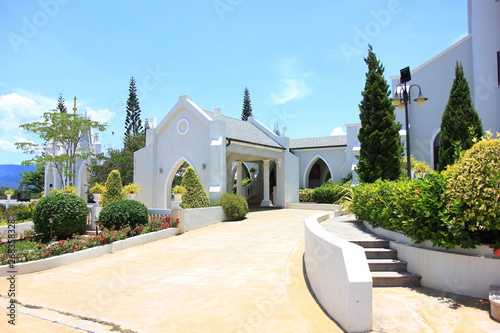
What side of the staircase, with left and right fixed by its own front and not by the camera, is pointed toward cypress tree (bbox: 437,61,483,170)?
back

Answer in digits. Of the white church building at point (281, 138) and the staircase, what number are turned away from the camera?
0

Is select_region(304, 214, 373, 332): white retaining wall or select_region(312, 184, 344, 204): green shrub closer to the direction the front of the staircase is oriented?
the white retaining wall

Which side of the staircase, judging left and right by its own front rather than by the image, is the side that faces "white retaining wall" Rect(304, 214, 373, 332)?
right

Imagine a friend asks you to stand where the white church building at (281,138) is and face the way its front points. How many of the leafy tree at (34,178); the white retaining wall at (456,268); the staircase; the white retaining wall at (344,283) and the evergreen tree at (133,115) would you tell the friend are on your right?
2

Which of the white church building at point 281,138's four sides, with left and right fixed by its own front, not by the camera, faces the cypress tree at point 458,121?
left

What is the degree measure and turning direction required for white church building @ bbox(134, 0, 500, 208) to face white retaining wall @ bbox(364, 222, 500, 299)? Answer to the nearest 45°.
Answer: approximately 45° to its left

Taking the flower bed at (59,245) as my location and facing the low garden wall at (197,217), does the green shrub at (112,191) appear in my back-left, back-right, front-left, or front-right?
front-left

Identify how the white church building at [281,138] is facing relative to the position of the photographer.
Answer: facing the viewer and to the left of the viewer

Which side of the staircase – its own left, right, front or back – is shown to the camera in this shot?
front

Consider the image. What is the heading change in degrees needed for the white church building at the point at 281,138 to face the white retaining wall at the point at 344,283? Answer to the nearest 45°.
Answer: approximately 45° to its left

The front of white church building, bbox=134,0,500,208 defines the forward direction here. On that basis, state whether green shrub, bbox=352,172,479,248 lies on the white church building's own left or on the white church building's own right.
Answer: on the white church building's own left
